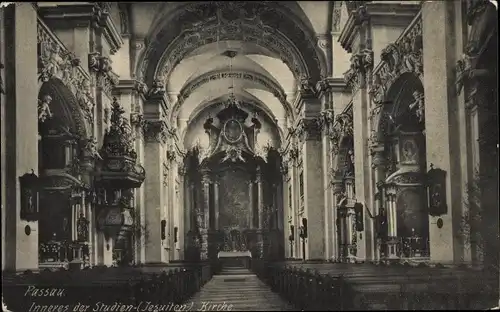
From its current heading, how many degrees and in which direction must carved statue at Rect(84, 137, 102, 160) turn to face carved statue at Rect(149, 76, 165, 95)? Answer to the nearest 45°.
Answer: approximately 135° to its left

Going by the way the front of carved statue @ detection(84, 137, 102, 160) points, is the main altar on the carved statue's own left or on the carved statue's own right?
on the carved statue's own left

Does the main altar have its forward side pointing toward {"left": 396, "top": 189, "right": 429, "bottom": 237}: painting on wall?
yes

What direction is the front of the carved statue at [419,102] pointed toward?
to the viewer's left
